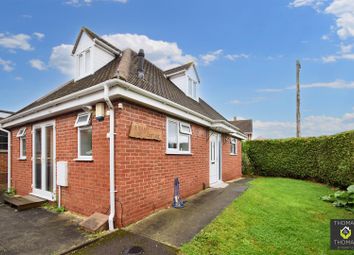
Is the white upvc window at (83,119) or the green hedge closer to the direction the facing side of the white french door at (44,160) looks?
the white upvc window

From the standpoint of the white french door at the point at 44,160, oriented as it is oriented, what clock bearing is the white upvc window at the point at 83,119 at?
The white upvc window is roughly at 10 o'clock from the white french door.

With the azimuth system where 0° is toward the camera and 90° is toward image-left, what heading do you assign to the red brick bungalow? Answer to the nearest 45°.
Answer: approximately 315°

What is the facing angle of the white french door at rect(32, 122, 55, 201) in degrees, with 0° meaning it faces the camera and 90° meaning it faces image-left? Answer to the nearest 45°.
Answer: approximately 45°

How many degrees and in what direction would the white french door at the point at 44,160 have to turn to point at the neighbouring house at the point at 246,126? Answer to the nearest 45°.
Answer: approximately 180°

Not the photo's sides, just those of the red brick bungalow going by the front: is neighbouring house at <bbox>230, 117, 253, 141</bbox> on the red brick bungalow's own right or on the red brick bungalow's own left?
on the red brick bungalow's own left
